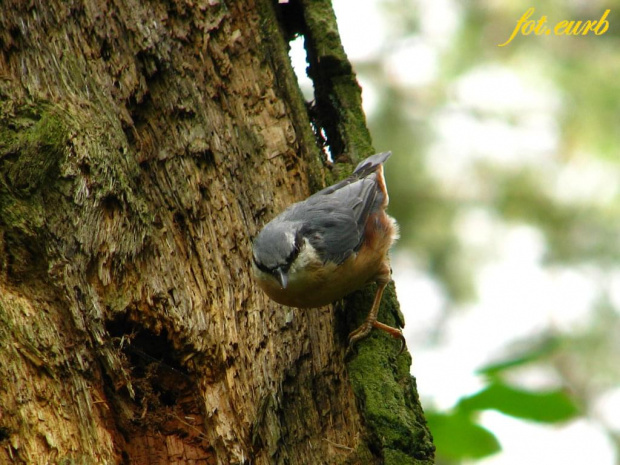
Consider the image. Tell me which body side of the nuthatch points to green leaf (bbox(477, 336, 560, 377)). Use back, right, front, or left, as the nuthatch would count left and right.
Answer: back

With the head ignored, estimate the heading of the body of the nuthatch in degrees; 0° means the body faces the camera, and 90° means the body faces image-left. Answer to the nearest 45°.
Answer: approximately 45°
